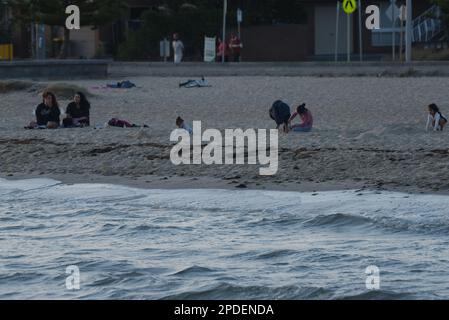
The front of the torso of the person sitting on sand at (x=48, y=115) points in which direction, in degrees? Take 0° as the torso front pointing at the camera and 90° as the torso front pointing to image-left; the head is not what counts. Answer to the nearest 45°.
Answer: approximately 45°

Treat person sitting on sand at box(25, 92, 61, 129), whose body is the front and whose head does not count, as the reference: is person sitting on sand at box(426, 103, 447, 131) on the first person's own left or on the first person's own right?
on the first person's own left

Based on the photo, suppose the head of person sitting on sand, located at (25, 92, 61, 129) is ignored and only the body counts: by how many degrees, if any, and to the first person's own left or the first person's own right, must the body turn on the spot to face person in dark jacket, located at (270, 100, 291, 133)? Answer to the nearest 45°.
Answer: approximately 90° to the first person's own left

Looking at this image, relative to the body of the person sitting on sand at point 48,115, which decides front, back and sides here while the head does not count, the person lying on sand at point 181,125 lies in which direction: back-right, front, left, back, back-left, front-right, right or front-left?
left

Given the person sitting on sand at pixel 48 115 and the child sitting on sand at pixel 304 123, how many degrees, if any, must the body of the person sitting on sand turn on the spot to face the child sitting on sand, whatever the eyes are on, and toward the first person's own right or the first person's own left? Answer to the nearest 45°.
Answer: approximately 90° to the first person's own left
